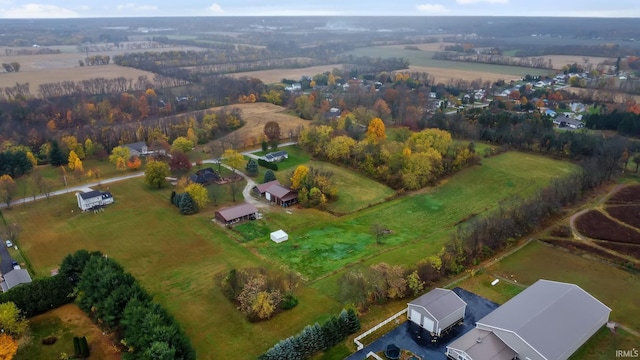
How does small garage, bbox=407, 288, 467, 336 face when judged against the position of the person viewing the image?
facing the viewer and to the left of the viewer

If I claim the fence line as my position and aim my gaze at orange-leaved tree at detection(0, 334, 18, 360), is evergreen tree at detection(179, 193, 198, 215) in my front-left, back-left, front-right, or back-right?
front-right

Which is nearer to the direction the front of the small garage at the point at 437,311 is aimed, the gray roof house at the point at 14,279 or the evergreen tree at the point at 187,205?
the gray roof house

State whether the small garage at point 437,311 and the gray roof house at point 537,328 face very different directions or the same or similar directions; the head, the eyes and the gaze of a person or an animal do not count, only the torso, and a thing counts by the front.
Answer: same or similar directions

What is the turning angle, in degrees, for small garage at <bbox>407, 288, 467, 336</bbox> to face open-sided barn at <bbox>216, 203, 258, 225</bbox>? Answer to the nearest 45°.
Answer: approximately 90° to its right

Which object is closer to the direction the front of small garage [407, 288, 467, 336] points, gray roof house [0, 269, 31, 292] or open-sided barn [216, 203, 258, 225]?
the gray roof house

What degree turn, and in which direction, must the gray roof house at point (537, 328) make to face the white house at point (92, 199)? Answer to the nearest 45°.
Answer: approximately 45° to its right

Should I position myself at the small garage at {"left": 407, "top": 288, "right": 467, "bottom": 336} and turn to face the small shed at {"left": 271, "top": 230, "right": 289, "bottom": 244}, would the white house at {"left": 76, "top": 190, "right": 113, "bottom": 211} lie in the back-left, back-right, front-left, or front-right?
front-left

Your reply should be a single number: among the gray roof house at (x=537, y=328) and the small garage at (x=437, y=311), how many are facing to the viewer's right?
0

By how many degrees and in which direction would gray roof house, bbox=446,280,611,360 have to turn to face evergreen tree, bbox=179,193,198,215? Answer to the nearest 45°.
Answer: approximately 45° to its right

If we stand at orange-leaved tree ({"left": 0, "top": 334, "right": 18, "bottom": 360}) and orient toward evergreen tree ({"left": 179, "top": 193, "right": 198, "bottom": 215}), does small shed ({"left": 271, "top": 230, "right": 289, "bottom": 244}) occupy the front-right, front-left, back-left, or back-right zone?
front-right

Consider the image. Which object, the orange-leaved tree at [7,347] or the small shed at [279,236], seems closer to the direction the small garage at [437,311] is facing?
the orange-leaved tree

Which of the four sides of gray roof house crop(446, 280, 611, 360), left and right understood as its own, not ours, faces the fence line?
front
